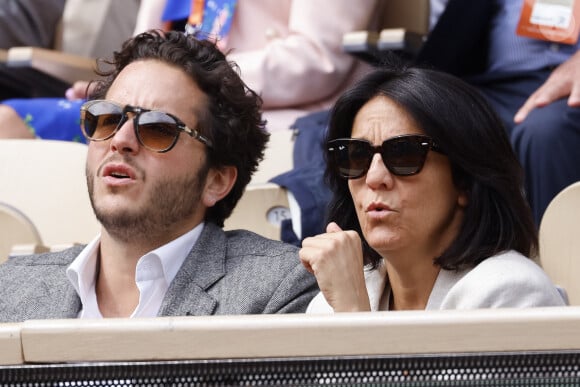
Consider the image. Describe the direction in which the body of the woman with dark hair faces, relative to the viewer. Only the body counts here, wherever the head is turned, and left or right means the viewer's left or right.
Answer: facing the viewer and to the left of the viewer

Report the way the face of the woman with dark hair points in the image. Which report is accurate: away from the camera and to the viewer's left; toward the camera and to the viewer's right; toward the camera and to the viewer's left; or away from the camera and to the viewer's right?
toward the camera and to the viewer's left
